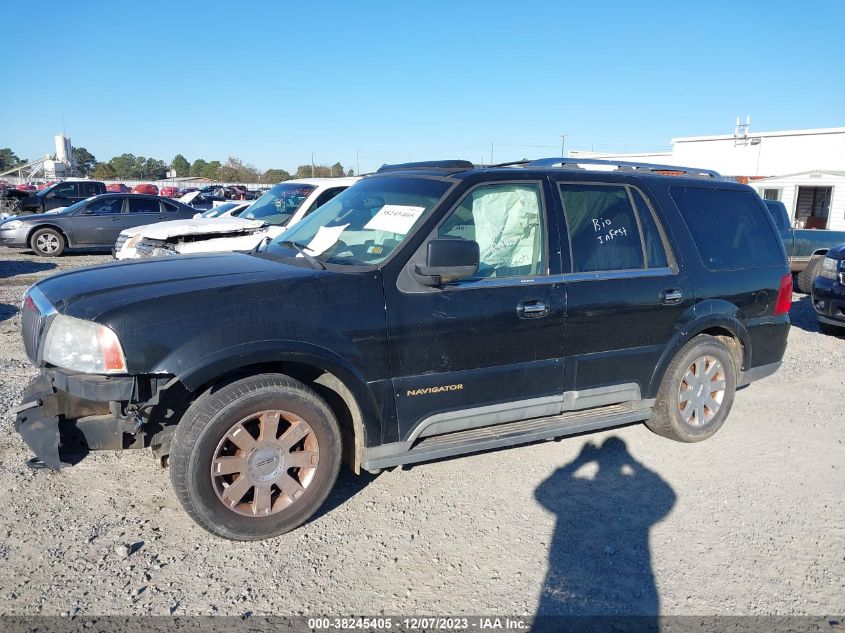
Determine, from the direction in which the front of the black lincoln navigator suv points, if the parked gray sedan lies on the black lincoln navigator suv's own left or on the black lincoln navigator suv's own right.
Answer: on the black lincoln navigator suv's own right

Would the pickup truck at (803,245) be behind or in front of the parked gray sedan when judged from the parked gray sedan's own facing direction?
behind

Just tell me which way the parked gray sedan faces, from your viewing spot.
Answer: facing to the left of the viewer

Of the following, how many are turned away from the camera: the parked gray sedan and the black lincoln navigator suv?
0

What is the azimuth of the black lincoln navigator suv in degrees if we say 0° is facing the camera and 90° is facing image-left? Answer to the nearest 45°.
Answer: approximately 45°

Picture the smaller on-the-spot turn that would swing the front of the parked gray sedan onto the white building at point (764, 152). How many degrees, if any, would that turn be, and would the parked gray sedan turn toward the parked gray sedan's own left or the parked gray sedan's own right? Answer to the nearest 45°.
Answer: approximately 180°

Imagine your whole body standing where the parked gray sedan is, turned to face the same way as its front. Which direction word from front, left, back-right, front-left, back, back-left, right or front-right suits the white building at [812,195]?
back

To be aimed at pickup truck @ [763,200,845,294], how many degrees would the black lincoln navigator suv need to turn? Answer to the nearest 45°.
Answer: approximately 180°

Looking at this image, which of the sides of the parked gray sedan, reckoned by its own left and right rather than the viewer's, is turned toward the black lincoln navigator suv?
left
